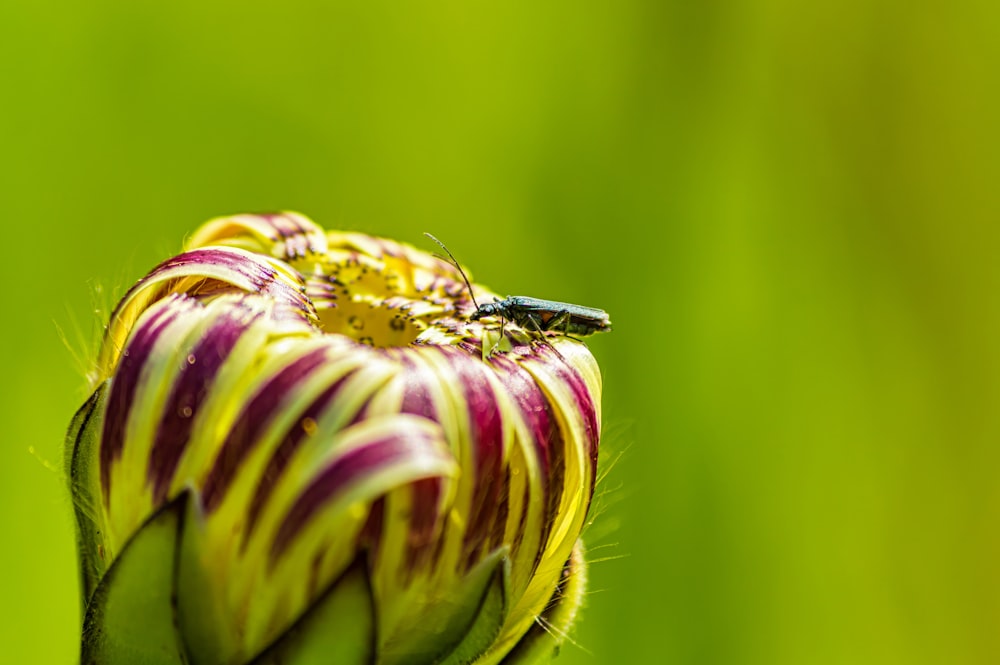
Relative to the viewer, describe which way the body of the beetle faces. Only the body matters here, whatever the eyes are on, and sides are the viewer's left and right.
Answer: facing to the left of the viewer
